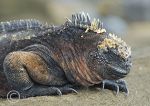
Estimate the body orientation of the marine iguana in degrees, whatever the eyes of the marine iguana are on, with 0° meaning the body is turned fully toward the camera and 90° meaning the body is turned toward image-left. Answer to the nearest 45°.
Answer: approximately 270°
